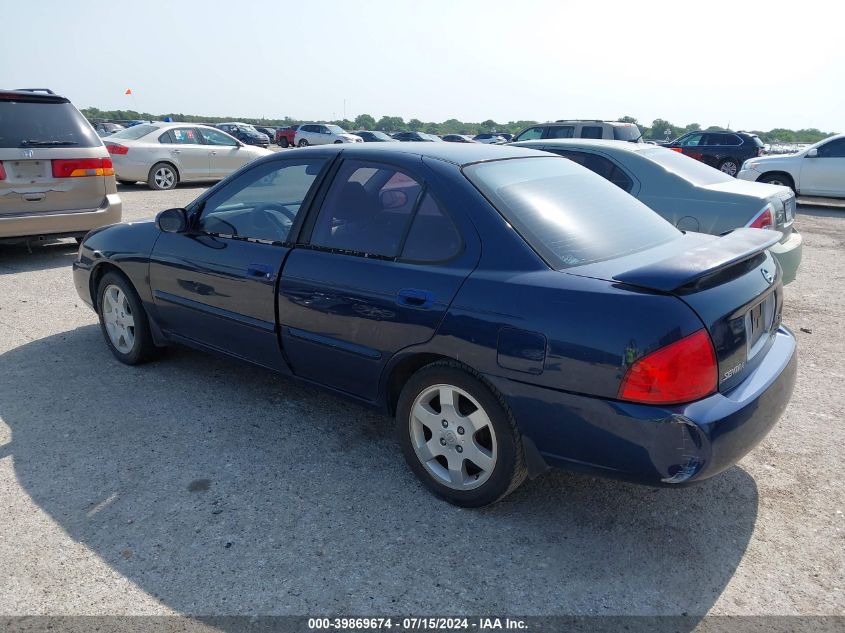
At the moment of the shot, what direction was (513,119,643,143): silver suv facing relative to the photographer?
facing away from the viewer and to the left of the viewer

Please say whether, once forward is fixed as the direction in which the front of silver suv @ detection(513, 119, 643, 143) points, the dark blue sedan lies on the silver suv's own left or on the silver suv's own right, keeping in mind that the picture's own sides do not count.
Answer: on the silver suv's own left

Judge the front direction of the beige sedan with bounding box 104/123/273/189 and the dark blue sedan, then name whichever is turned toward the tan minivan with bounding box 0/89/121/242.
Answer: the dark blue sedan

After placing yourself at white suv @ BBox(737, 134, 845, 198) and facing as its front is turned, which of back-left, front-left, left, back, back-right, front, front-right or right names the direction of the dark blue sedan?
left

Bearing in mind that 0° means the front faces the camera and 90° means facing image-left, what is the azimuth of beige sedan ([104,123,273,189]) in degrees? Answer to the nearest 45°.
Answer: approximately 225°

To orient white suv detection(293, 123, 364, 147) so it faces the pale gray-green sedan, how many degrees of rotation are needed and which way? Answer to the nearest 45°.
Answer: approximately 45° to its right

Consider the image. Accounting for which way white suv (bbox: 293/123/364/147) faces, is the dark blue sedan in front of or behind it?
in front

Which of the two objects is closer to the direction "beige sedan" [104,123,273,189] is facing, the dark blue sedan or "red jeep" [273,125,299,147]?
the red jeep

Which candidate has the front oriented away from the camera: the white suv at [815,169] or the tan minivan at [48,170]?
the tan minivan

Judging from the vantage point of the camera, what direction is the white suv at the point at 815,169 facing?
facing to the left of the viewer

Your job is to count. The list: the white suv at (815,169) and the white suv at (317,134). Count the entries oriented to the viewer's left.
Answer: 1

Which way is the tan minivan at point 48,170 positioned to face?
away from the camera

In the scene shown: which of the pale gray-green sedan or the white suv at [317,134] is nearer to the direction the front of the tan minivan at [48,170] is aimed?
the white suv
